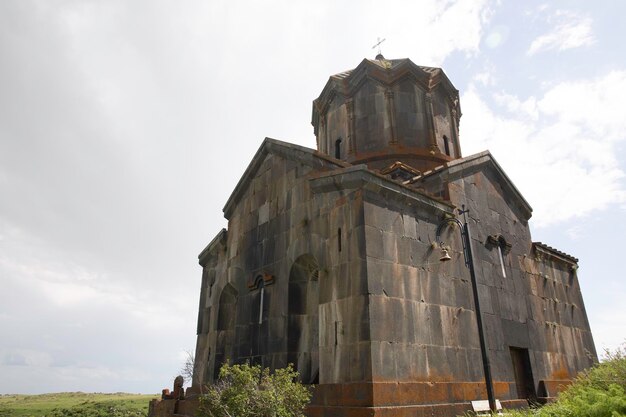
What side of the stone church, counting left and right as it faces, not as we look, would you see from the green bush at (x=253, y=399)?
right

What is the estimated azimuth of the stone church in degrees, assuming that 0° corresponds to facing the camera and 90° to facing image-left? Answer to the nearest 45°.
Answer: approximately 315°
